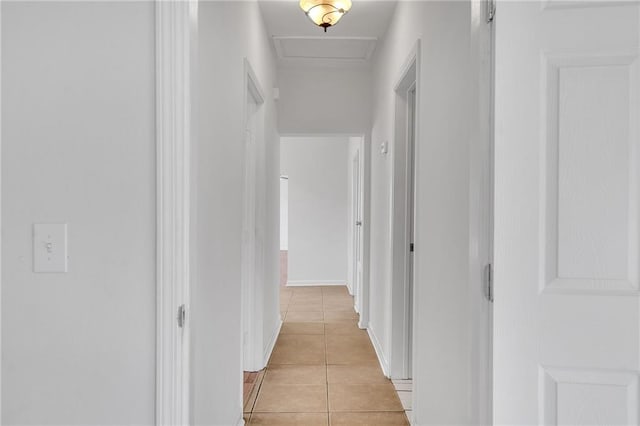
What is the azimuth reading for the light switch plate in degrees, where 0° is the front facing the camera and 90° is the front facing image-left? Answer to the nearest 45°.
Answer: approximately 0°

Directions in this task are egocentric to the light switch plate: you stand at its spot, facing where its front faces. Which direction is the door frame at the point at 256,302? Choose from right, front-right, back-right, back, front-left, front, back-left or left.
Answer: back-left

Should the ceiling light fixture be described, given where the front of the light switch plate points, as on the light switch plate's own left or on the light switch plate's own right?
on the light switch plate's own left

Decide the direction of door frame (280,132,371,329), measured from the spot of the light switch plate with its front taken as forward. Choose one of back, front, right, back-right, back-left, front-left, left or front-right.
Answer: back-left

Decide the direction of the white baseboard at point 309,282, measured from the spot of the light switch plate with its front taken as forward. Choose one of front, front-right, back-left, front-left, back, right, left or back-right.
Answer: back-left

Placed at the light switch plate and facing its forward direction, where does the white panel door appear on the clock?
The white panel door is roughly at 10 o'clock from the light switch plate.

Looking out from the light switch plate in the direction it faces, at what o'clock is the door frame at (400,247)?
The door frame is roughly at 8 o'clock from the light switch plate.
